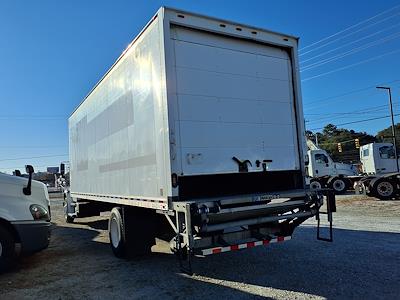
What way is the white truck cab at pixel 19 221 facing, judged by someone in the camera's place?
facing to the right of the viewer

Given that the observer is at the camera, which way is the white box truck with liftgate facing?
facing away from the viewer and to the left of the viewer

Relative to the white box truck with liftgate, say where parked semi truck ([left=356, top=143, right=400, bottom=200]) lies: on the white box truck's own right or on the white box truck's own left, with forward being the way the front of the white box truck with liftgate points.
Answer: on the white box truck's own right

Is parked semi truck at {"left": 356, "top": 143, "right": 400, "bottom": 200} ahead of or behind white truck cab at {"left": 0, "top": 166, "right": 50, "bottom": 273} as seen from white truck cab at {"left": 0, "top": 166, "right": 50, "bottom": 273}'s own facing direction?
ahead

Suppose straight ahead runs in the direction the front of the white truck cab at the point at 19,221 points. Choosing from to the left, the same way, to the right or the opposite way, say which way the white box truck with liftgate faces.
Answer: to the left
